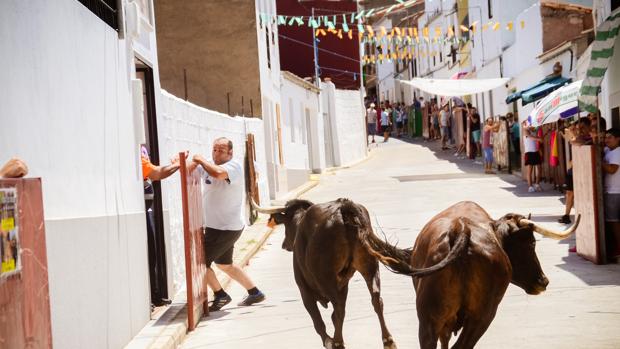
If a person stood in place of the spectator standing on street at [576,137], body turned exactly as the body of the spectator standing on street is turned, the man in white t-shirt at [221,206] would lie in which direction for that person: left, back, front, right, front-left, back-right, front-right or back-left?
front-left

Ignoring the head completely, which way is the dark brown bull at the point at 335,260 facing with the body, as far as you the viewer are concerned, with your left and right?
facing away from the viewer and to the left of the viewer

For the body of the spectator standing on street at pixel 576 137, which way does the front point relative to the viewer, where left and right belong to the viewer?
facing to the left of the viewer

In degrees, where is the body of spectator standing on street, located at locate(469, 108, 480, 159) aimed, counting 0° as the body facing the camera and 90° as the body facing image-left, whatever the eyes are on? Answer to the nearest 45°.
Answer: approximately 45°

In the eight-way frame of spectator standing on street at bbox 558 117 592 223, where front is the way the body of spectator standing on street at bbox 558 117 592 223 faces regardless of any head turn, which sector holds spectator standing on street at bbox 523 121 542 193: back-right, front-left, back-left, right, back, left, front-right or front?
right
